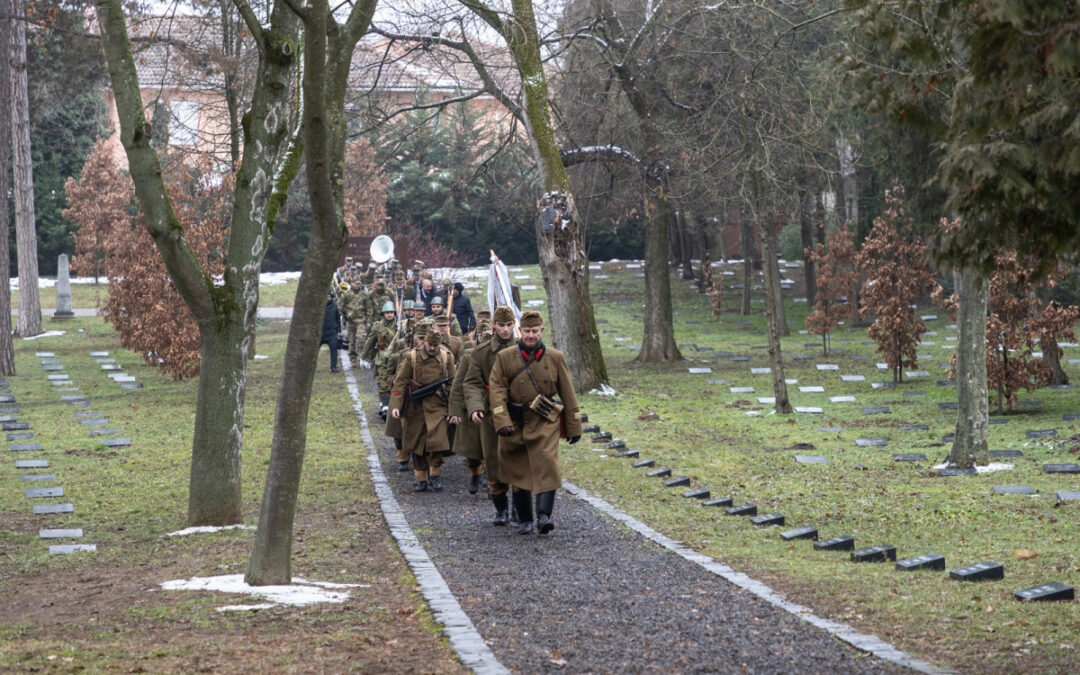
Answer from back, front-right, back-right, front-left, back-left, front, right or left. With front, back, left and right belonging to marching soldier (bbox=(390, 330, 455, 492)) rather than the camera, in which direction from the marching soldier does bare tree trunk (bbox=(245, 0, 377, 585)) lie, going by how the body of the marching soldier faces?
front

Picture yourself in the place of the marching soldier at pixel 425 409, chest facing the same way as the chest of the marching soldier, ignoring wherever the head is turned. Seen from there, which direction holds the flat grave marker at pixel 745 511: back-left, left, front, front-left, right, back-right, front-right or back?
front-left

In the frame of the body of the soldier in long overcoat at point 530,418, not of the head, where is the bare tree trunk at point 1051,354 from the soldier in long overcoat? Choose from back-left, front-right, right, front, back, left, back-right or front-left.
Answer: back-left

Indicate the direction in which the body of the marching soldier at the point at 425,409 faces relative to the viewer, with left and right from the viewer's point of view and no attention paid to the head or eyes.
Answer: facing the viewer

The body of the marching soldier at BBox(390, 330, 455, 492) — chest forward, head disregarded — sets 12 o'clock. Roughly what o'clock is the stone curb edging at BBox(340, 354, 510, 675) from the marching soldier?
The stone curb edging is roughly at 12 o'clock from the marching soldier.

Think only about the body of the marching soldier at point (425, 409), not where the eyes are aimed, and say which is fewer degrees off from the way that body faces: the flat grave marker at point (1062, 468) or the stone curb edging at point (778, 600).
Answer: the stone curb edging

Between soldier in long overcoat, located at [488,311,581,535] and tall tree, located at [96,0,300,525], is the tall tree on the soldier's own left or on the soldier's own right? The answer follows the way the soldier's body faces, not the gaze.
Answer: on the soldier's own right

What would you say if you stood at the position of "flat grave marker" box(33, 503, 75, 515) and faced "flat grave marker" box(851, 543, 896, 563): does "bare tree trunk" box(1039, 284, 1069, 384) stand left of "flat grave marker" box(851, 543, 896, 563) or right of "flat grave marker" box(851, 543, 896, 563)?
left

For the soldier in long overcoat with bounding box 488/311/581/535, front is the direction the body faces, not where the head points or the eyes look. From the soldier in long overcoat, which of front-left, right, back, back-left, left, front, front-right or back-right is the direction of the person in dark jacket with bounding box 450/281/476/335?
back

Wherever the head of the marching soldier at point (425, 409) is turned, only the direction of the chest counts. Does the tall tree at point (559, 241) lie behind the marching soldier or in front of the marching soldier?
behind

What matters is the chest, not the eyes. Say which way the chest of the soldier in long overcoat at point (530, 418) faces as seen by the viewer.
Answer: toward the camera

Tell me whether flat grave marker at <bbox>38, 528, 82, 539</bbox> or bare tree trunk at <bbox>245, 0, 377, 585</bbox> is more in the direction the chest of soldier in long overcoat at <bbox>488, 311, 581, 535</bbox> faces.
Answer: the bare tree trunk

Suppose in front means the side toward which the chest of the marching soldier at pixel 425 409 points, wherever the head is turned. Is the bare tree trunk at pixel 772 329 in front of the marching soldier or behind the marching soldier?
behind

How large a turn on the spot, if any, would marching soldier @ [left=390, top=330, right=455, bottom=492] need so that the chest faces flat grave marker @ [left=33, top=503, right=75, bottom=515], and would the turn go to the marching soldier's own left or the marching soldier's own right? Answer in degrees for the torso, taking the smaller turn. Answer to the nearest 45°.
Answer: approximately 90° to the marching soldier's own right

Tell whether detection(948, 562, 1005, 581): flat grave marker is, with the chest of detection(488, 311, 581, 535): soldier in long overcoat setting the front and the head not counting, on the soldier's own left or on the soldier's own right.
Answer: on the soldier's own left
